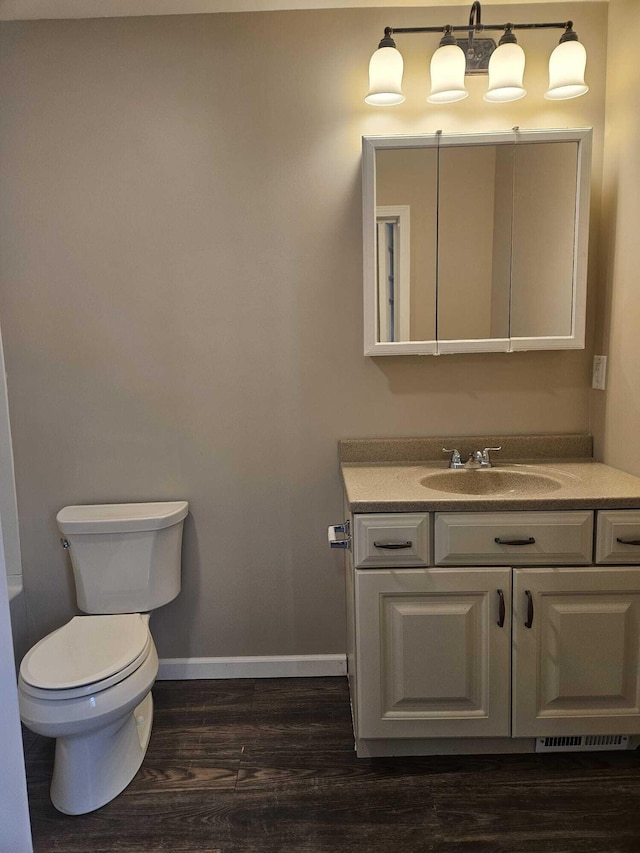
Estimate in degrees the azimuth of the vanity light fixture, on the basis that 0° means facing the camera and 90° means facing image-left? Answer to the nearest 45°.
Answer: approximately 0°

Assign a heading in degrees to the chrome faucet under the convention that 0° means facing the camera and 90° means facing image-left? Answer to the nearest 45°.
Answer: approximately 0°

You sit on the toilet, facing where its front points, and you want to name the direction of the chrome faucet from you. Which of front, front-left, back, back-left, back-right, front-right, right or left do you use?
back-left

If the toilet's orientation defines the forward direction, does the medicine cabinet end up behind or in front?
behind

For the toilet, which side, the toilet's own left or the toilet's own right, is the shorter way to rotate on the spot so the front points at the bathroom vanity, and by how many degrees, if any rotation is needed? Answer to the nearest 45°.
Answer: approximately 135° to the toilet's own left
